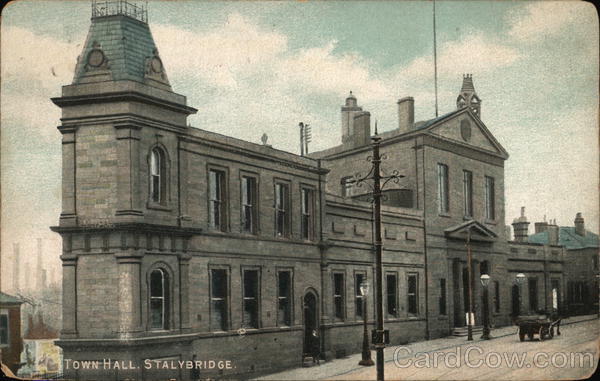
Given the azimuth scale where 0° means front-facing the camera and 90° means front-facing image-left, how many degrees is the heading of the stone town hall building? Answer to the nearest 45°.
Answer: approximately 315°

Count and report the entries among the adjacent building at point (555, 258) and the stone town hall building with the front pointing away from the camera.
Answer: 0

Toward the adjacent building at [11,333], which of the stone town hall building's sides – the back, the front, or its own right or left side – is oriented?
right

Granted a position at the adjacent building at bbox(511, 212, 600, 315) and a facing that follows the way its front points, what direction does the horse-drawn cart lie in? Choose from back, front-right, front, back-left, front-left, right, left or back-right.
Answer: front-right

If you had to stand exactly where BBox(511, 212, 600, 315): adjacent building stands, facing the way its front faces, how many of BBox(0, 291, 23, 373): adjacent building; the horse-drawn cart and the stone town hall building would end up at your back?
0

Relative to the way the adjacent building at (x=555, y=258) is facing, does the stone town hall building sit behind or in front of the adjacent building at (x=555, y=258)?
in front

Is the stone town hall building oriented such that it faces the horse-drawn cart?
no

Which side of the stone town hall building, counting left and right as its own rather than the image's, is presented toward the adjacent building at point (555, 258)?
left

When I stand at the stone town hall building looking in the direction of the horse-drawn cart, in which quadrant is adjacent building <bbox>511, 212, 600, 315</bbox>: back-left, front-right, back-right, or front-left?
front-left
